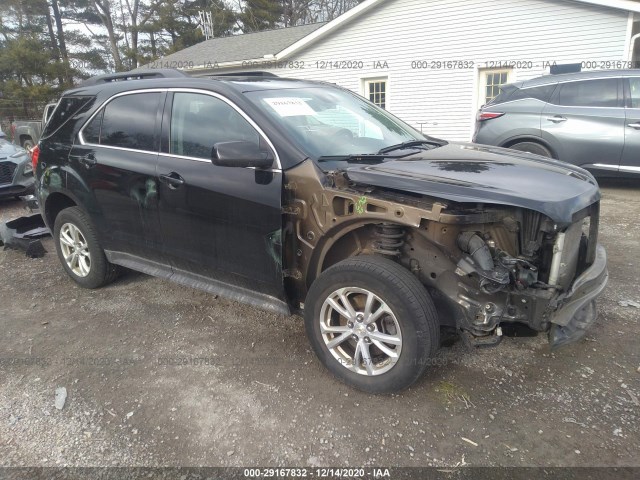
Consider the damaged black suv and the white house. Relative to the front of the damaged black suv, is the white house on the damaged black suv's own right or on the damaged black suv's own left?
on the damaged black suv's own left

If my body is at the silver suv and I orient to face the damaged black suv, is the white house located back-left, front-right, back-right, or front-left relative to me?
back-right

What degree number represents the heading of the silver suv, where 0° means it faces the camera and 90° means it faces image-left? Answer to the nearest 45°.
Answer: approximately 270°

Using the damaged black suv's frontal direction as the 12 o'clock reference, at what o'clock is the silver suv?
The silver suv is roughly at 9 o'clock from the damaged black suv.

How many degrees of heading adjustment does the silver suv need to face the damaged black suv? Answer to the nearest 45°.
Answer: approximately 90° to its right
